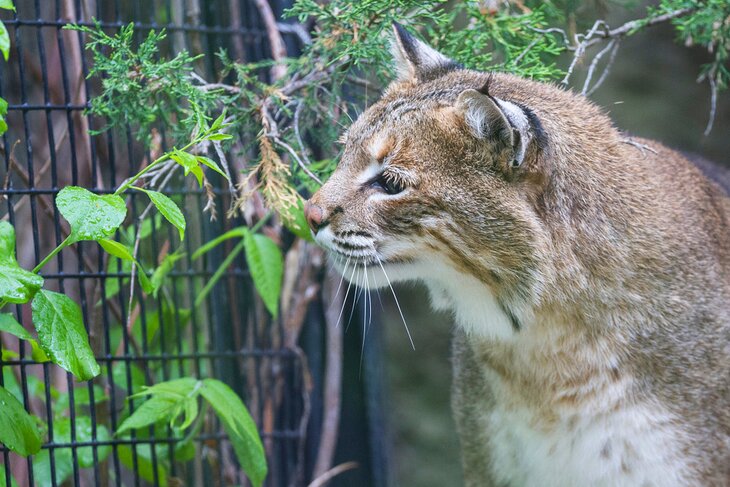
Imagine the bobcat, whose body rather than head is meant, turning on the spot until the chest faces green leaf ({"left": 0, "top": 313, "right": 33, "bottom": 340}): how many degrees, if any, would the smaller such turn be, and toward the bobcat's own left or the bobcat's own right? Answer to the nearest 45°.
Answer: approximately 45° to the bobcat's own right

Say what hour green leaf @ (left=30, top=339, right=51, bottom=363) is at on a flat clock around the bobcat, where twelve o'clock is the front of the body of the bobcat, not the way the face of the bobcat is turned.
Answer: The green leaf is roughly at 1 o'clock from the bobcat.

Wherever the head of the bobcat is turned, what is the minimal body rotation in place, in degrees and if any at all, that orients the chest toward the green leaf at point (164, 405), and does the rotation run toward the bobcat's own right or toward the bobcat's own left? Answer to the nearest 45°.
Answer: approximately 45° to the bobcat's own right

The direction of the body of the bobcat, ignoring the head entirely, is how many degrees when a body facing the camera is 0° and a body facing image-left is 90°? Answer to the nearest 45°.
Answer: approximately 45°

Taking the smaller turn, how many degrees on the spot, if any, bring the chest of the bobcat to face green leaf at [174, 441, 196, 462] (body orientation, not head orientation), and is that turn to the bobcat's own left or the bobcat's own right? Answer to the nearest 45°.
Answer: approximately 45° to the bobcat's own right

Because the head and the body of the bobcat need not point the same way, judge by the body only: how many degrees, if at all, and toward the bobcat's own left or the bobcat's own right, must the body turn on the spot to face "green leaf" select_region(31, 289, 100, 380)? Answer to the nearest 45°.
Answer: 0° — it already faces it

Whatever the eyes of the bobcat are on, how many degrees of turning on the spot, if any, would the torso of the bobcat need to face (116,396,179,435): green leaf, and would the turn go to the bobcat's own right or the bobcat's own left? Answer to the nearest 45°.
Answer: approximately 45° to the bobcat's own right
